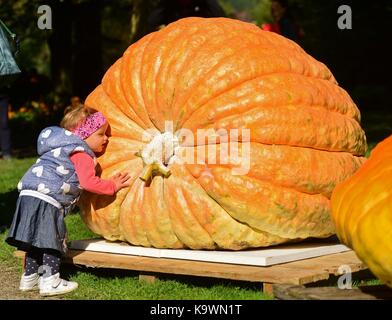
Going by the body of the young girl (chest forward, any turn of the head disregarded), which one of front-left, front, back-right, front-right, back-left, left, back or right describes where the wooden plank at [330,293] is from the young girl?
front-right

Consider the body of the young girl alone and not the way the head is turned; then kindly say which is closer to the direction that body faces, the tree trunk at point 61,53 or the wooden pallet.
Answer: the wooden pallet

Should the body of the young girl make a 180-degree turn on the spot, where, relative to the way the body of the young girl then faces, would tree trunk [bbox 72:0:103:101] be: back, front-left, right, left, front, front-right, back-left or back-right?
right

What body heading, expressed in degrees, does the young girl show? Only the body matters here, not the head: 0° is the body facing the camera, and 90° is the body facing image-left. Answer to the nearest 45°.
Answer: approximately 270°

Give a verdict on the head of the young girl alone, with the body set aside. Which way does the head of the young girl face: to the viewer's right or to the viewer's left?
to the viewer's right

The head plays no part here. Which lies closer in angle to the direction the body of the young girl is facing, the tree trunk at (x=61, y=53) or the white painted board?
the white painted board

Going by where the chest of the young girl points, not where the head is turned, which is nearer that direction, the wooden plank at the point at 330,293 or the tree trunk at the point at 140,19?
the wooden plank

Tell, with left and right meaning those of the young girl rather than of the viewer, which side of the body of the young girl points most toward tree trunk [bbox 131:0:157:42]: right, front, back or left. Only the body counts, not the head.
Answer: left

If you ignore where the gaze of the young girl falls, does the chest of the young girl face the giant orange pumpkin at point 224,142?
yes
